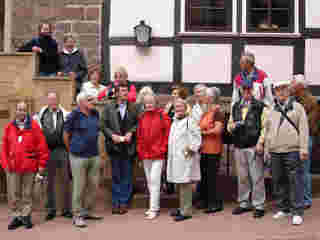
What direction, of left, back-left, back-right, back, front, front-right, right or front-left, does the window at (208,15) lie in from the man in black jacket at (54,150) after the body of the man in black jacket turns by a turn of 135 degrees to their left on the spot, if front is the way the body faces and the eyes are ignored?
front

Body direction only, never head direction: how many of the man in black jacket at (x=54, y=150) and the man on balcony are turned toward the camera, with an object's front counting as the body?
2

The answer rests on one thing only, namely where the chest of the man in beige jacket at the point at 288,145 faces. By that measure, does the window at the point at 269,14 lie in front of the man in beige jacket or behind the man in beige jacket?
behind

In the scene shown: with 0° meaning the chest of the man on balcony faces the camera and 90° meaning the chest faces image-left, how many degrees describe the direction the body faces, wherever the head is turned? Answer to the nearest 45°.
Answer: approximately 0°

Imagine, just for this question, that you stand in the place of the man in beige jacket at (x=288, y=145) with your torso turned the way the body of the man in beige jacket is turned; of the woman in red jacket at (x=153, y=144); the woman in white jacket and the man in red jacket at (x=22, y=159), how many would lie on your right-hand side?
3

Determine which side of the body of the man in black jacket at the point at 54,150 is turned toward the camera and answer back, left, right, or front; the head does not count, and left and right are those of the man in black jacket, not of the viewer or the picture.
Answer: front

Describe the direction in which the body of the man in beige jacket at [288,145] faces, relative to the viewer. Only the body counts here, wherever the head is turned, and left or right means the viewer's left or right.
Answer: facing the viewer

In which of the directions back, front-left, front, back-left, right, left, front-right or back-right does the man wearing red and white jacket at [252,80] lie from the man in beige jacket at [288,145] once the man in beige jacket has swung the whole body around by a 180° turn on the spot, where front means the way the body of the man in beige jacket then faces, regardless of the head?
front-left

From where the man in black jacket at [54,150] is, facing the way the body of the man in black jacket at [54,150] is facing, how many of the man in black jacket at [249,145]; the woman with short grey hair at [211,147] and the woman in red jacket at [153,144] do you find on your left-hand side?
3

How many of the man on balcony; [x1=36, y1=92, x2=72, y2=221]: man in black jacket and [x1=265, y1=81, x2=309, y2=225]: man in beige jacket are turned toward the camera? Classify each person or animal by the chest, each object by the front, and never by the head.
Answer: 3

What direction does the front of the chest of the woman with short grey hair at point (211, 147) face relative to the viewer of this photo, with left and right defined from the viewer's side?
facing the viewer and to the left of the viewer
